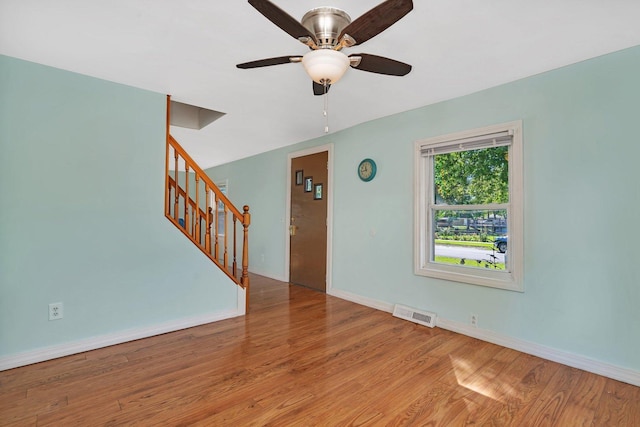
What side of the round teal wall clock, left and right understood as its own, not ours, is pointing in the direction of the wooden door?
right

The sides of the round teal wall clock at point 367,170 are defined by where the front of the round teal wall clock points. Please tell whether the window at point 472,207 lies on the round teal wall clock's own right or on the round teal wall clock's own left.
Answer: on the round teal wall clock's own left

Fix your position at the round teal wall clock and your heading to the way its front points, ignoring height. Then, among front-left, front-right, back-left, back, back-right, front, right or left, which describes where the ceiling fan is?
front-left

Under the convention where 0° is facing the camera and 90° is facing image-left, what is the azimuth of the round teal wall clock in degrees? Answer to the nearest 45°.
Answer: approximately 45°

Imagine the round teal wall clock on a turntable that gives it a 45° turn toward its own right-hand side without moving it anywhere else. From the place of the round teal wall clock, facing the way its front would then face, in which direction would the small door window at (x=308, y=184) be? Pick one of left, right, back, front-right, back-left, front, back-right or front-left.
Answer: front-right

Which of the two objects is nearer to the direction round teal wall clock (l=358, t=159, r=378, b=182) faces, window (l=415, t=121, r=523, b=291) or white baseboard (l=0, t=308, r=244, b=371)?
the white baseboard

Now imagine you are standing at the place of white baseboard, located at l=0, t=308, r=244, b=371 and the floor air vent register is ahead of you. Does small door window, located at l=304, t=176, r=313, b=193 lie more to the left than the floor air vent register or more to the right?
left

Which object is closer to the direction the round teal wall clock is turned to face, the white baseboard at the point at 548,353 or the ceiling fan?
the ceiling fan

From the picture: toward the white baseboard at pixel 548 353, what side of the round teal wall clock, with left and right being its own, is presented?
left

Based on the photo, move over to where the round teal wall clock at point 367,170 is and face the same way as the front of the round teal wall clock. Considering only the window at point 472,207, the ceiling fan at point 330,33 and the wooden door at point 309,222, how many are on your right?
1

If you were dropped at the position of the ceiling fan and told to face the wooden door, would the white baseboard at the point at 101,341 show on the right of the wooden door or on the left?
left

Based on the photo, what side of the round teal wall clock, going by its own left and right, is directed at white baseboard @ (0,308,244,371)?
front
